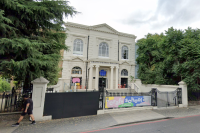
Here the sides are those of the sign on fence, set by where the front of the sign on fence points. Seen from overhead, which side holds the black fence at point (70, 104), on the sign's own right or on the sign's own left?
on the sign's own right

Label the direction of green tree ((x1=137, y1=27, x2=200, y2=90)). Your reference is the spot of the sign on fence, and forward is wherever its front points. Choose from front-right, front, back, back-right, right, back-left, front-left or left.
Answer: back-left

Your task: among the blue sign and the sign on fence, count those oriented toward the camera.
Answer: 2

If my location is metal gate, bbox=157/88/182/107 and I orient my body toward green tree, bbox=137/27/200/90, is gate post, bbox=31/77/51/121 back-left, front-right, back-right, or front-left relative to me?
back-left

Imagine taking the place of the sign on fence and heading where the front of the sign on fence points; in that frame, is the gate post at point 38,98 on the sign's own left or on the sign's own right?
on the sign's own right

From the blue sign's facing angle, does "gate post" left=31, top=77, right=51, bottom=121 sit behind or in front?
in front

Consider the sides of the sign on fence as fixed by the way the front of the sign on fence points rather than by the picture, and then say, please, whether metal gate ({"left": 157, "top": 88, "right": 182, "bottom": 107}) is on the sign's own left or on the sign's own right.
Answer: on the sign's own left

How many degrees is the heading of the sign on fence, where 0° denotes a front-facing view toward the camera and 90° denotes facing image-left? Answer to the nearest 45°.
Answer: approximately 0°
